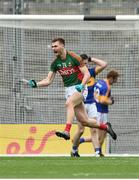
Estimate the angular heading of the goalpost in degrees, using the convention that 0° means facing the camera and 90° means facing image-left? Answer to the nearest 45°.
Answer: approximately 0°
